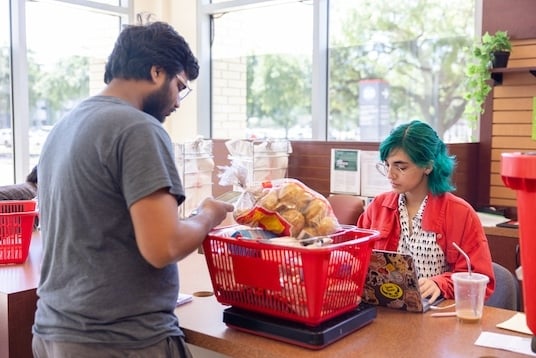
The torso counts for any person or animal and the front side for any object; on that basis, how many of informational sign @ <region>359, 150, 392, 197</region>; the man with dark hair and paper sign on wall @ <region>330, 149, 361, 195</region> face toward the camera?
2

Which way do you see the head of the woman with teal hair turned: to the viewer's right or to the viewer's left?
to the viewer's left

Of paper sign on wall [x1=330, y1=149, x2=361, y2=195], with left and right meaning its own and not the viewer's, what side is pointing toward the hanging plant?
left

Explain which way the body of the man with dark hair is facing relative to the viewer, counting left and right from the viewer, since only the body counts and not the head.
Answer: facing away from the viewer and to the right of the viewer

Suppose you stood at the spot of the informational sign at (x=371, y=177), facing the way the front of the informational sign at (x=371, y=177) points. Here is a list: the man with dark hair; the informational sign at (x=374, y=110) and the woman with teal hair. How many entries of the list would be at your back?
1

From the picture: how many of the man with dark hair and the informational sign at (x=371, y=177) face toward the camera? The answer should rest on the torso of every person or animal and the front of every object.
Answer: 1

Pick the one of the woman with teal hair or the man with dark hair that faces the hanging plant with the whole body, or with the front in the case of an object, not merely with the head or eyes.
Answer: the man with dark hair

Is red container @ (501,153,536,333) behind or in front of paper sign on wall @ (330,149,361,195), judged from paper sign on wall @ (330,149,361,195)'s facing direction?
in front

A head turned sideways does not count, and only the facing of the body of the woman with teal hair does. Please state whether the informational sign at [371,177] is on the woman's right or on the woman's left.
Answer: on the woman's right

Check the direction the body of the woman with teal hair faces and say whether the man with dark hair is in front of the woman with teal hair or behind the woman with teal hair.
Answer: in front

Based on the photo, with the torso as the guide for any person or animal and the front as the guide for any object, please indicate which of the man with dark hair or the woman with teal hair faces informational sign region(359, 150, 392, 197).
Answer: the man with dark hair

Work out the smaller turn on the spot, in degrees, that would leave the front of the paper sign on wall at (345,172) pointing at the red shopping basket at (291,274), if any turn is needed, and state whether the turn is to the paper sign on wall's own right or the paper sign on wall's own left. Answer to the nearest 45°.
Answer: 0° — it already faces it
